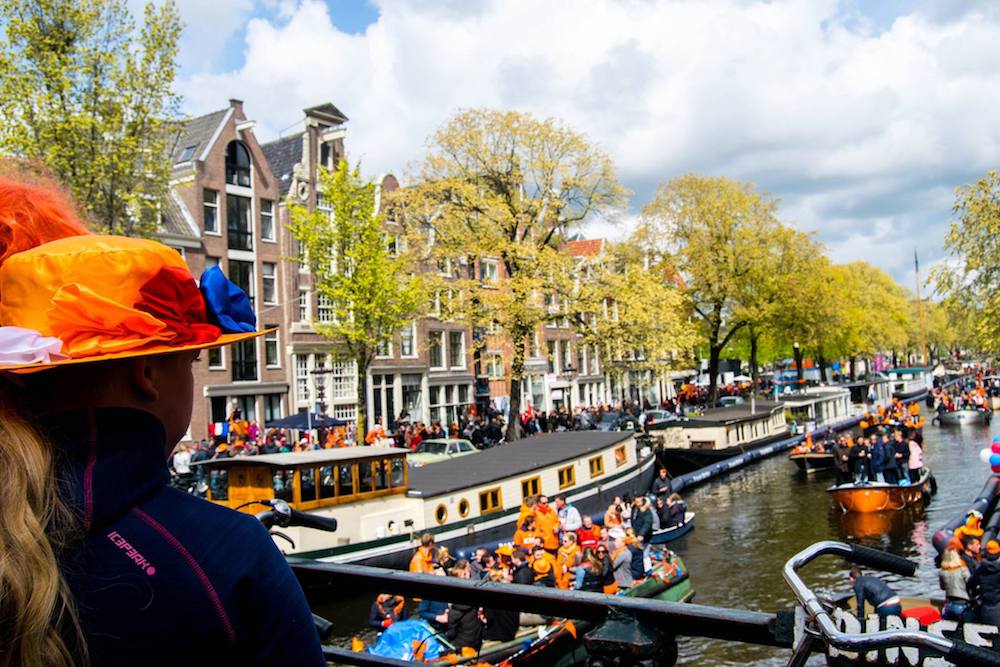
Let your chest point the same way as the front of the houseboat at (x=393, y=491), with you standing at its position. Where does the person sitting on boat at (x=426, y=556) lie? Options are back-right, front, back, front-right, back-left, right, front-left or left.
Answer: back-right

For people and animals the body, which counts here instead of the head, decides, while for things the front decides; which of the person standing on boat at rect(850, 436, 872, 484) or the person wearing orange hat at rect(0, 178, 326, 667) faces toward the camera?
the person standing on boat

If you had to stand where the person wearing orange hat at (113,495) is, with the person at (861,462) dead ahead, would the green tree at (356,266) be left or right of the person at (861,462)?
left

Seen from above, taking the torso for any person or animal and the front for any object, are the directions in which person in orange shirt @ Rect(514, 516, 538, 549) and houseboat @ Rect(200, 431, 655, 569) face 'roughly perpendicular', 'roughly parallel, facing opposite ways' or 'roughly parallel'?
roughly perpendicular

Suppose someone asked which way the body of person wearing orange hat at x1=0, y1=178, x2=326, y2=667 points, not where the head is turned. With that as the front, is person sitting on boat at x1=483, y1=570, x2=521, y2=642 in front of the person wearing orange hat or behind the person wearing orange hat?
in front

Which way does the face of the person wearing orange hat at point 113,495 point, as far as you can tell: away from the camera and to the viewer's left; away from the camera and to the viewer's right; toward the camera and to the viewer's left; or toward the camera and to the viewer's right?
away from the camera and to the viewer's right

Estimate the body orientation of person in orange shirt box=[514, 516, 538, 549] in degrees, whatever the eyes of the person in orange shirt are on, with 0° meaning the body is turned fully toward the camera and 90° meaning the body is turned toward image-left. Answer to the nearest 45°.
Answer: approximately 315°

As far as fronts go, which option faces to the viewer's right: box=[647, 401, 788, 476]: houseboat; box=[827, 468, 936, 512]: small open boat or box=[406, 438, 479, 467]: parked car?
the small open boat

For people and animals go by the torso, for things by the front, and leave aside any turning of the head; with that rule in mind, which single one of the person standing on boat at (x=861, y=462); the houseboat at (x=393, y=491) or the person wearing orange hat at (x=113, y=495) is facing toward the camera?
the person standing on boat

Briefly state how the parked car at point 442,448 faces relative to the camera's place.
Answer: facing the viewer and to the left of the viewer

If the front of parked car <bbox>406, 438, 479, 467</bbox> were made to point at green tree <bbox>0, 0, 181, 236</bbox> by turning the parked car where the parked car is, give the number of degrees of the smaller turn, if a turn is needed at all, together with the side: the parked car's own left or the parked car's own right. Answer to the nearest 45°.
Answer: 0° — it already faces it

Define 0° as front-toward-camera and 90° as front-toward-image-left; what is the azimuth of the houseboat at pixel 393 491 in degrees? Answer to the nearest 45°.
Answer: approximately 225°
